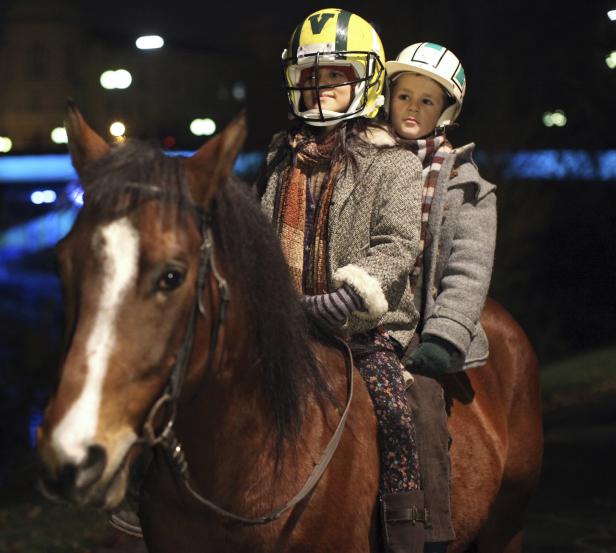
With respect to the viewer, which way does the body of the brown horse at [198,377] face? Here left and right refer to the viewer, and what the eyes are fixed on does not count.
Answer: facing the viewer and to the left of the viewer
